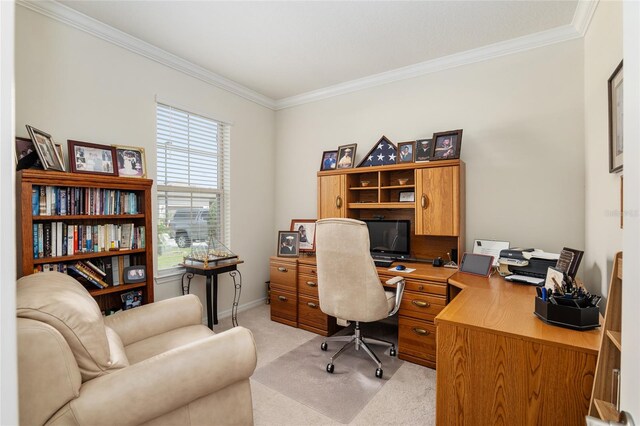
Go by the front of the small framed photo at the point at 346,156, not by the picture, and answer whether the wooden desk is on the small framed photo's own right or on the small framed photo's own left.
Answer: on the small framed photo's own left

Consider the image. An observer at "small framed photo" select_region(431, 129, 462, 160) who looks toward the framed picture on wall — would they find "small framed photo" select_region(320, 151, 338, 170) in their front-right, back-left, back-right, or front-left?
back-right

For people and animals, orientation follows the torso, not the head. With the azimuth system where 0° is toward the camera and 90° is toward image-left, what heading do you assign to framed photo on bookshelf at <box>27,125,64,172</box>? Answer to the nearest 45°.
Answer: approximately 315°

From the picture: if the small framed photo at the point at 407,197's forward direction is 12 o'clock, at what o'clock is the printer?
The printer is roughly at 10 o'clock from the small framed photo.

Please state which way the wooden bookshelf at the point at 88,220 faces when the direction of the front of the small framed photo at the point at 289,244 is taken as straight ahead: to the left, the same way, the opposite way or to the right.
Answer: to the left

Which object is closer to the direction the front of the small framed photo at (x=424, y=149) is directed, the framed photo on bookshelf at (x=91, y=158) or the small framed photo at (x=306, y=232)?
the framed photo on bookshelf

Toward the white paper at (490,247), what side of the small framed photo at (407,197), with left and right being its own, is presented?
left
